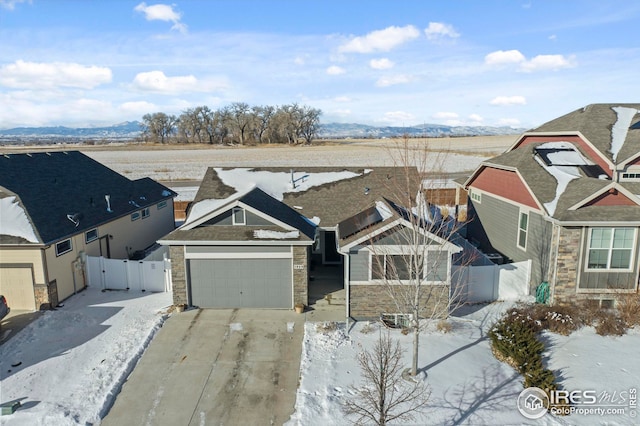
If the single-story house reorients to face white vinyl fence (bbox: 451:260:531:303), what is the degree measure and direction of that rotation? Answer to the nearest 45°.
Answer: approximately 90° to its left

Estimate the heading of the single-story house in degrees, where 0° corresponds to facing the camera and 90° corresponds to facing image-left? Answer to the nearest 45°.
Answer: approximately 0°

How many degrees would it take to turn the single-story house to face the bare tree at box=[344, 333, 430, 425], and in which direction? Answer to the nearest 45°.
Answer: approximately 45° to its left

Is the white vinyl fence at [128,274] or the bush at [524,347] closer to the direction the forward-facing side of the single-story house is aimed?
the bush

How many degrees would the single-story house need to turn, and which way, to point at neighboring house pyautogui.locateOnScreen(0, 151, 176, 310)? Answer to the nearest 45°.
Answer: approximately 90° to its right

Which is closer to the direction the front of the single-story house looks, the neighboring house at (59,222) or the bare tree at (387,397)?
the bare tree

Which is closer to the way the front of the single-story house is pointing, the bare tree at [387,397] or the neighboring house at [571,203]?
the bare tree

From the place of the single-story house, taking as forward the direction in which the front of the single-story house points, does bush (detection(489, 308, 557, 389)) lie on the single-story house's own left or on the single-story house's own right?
on the single-story house's own left

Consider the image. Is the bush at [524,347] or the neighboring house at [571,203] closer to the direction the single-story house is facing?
the bush

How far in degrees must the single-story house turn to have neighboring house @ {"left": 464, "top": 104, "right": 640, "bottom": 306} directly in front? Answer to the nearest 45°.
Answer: approximately 90° to its left
